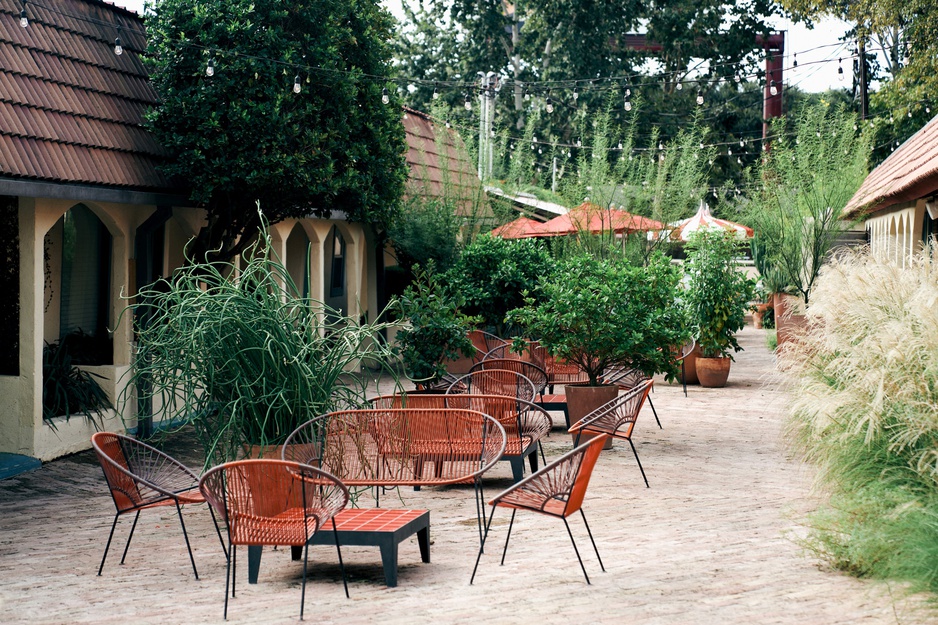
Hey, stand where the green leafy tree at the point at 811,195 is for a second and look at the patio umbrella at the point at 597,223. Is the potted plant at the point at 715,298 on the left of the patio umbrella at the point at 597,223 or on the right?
left

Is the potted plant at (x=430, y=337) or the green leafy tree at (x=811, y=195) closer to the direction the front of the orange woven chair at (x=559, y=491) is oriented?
the potted plant

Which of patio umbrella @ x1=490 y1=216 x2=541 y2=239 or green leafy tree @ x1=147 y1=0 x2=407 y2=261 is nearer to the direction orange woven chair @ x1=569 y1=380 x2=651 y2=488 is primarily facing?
the green leafy tree

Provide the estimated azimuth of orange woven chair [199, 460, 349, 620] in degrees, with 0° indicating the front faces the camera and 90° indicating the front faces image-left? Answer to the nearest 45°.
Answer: approximately 225°

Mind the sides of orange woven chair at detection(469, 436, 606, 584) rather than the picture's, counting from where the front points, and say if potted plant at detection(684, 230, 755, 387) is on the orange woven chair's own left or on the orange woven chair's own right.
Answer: on the orange woven chair's own right

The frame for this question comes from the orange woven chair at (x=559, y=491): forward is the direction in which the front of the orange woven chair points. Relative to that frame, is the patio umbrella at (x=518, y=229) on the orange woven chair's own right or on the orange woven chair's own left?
on the orange woven chair's own right

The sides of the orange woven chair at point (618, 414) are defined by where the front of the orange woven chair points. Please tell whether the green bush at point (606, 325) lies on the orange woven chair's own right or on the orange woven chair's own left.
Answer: on the orange woven chair's own right

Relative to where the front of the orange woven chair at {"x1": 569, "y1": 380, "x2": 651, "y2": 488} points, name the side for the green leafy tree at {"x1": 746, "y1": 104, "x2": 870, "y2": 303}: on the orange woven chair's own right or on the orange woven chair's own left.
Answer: on the orange woven chair's own right

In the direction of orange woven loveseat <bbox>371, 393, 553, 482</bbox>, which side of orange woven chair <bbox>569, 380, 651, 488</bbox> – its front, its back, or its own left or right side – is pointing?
front

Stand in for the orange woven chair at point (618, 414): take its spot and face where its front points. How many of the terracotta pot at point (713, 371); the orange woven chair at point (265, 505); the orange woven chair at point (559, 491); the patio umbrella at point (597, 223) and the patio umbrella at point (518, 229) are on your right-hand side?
3

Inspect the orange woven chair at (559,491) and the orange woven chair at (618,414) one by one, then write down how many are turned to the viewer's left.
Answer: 2

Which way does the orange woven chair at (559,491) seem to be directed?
to the viewer's left

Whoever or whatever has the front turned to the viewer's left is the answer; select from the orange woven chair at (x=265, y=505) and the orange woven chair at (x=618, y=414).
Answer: the orange woven chair at (x=618, y=414)

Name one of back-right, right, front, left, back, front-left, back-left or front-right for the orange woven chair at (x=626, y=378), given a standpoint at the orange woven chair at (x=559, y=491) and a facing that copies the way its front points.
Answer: right

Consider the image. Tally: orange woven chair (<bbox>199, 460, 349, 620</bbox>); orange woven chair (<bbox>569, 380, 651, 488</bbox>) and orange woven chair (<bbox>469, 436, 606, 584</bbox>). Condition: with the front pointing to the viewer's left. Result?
2

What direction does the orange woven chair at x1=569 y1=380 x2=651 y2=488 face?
to the viewer's left
